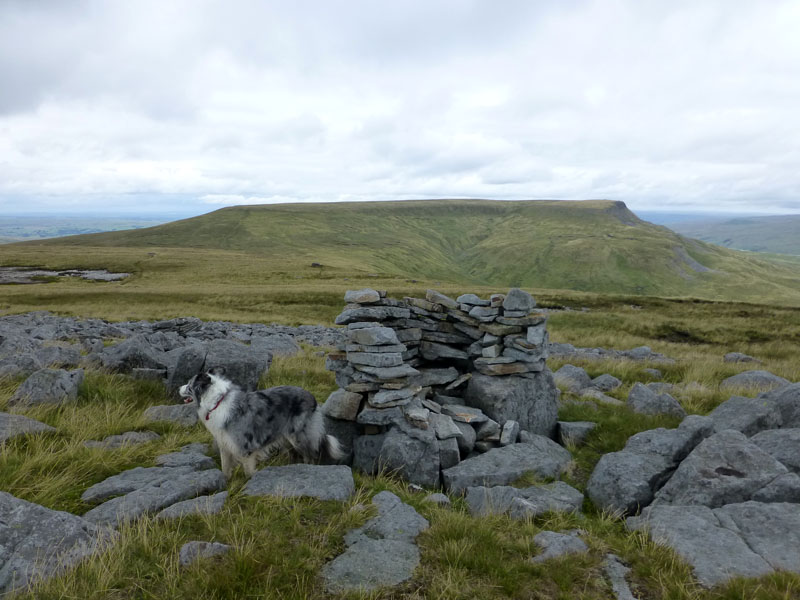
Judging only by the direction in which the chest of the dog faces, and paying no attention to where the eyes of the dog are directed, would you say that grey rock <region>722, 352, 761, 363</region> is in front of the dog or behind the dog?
behind

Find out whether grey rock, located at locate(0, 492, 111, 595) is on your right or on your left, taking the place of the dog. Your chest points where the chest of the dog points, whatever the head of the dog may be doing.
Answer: on your left

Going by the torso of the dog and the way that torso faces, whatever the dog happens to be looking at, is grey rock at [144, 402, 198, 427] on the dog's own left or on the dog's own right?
on the dog's own right

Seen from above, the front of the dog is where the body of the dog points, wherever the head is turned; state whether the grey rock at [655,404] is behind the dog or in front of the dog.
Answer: behind

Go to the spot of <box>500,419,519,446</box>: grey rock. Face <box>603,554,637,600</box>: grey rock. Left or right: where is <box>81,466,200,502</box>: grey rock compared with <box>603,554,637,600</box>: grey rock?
right

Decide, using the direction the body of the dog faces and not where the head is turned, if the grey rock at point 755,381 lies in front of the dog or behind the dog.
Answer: behind

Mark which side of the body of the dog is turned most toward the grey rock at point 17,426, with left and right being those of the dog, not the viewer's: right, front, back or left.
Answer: front

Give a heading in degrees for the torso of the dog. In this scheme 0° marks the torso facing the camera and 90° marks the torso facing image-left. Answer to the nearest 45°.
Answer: approximately 90°

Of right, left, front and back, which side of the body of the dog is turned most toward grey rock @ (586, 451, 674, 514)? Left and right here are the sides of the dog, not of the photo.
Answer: back

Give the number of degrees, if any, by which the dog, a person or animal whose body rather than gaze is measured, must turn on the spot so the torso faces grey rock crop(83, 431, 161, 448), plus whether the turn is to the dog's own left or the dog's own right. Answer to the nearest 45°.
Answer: approximately 45° to the dog's own right

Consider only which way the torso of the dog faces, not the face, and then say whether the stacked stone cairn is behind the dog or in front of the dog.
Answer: behind

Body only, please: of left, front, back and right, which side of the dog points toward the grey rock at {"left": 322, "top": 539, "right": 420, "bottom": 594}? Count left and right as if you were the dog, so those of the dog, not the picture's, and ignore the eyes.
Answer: left
